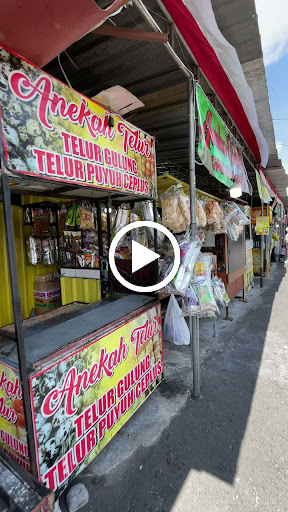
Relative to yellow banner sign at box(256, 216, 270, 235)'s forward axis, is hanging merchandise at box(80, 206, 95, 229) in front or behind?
in front

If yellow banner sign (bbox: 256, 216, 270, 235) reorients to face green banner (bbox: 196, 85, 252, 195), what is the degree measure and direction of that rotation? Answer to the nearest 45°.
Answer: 0° — it already faces it

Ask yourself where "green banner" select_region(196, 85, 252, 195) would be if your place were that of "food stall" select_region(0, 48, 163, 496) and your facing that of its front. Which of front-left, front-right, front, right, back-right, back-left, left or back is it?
left

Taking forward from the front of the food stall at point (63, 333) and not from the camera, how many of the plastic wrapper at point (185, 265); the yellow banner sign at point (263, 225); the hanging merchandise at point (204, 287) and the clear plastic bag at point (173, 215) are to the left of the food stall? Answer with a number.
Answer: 4

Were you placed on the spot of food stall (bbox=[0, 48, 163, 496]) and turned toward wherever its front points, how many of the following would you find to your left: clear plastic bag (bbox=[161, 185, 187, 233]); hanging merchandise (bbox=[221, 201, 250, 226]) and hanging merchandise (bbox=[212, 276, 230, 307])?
3

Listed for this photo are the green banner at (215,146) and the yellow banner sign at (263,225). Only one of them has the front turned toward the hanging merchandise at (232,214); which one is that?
the yellow banner sign

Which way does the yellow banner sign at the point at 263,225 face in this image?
toward the camera

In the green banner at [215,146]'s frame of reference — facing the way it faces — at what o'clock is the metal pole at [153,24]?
The metal pole is roughly at 2 o'clock from the green banner.

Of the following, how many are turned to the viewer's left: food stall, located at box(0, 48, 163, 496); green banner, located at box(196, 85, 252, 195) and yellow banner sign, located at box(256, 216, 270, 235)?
0

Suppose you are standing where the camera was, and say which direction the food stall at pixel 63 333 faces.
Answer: facing the viewer and to the right of the viewer

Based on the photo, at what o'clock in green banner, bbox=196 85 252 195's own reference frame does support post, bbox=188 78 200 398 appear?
The support post is roughly at 2 o'clock from the green banner.

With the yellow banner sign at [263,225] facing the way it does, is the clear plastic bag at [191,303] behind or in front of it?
in front

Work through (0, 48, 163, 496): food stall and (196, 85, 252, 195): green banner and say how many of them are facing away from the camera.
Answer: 0

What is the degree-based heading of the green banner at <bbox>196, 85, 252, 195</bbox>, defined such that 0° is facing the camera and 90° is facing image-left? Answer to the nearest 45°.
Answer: approximately 315°

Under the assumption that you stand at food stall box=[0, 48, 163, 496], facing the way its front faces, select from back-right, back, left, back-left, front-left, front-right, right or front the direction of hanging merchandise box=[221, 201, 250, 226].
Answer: left

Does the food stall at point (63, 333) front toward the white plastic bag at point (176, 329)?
no

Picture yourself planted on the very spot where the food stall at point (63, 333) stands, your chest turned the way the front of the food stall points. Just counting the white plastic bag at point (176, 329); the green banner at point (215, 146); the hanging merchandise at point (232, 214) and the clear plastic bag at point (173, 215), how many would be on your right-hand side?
0

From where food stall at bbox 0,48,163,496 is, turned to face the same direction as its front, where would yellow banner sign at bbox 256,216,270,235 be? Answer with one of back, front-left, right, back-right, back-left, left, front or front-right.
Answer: left
